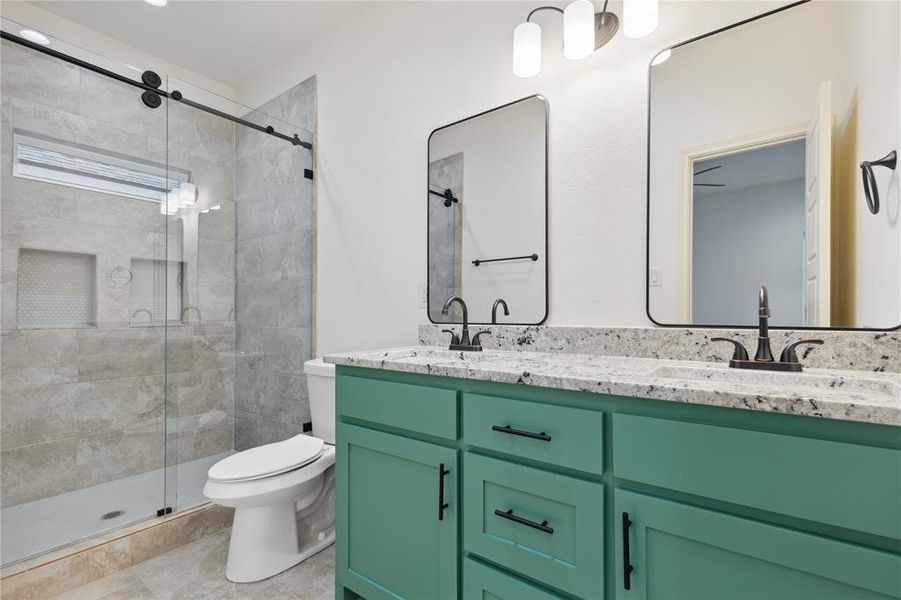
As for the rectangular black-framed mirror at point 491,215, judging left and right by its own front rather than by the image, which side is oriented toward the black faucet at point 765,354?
left

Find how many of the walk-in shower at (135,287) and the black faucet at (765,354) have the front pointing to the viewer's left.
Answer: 0

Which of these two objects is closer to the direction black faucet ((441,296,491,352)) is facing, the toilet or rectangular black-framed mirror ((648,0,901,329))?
the toilet

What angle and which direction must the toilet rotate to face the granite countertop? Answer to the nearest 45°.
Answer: approximately 90° to its left

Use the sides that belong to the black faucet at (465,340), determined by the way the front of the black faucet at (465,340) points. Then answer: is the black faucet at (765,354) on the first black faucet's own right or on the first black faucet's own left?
on the first black faucet's own left

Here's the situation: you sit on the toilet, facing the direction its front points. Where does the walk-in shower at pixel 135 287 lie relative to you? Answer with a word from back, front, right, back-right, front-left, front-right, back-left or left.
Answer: right

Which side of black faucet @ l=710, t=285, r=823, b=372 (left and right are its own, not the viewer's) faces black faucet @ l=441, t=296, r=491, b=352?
right

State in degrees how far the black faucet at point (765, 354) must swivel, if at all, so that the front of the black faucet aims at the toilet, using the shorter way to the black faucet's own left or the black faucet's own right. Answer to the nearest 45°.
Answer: approximately 90° to the black faucet's own right
